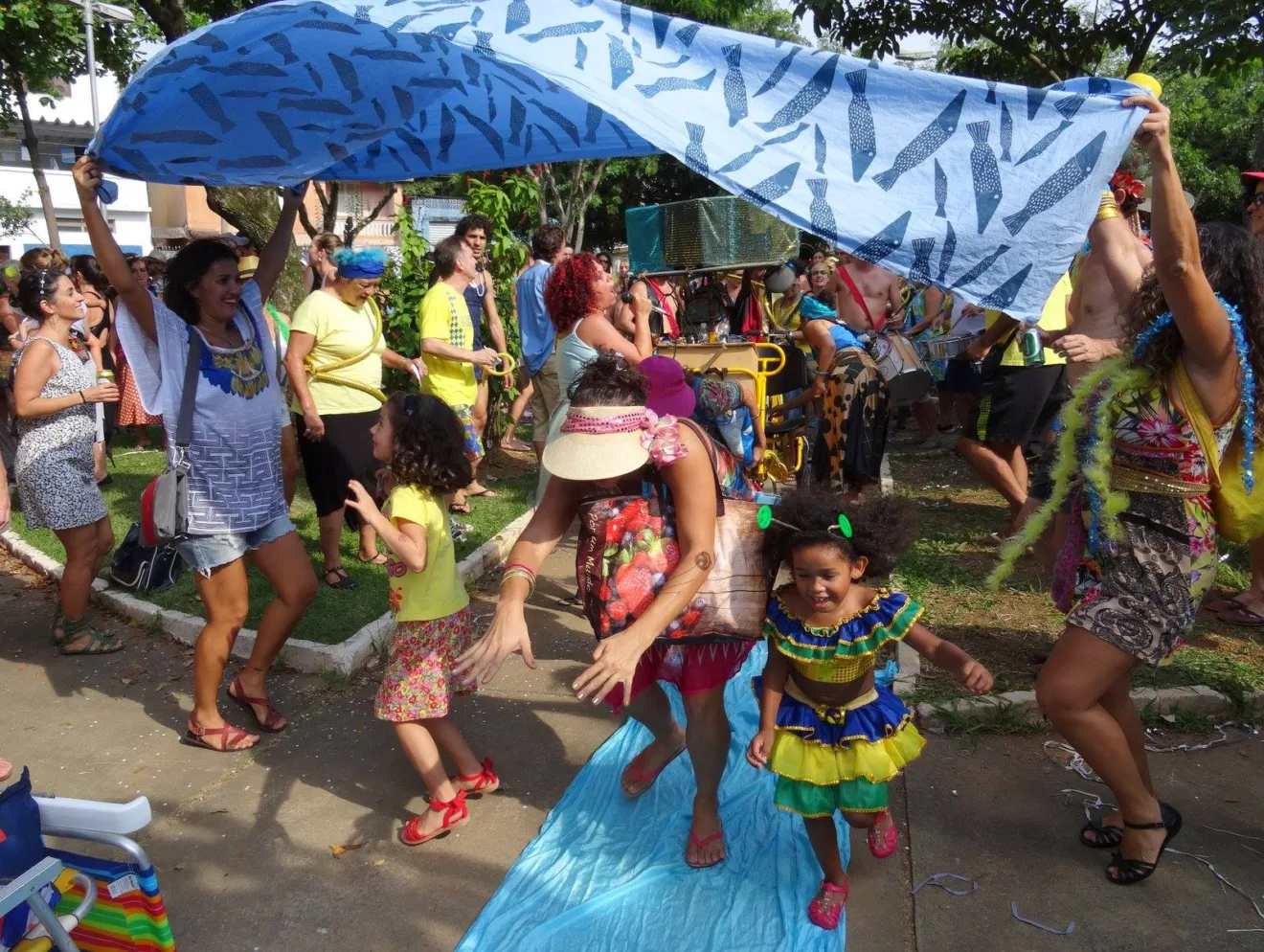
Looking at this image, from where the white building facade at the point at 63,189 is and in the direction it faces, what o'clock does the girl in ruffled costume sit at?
The girl in ruffled costume is roughly at 12 o'clock from the white building facade.

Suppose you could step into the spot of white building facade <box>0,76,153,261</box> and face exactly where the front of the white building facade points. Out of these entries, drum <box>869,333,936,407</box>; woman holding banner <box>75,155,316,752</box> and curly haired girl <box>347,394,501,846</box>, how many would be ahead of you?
3

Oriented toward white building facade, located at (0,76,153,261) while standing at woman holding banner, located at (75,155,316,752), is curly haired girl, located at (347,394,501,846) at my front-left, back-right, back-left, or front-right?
back-right
